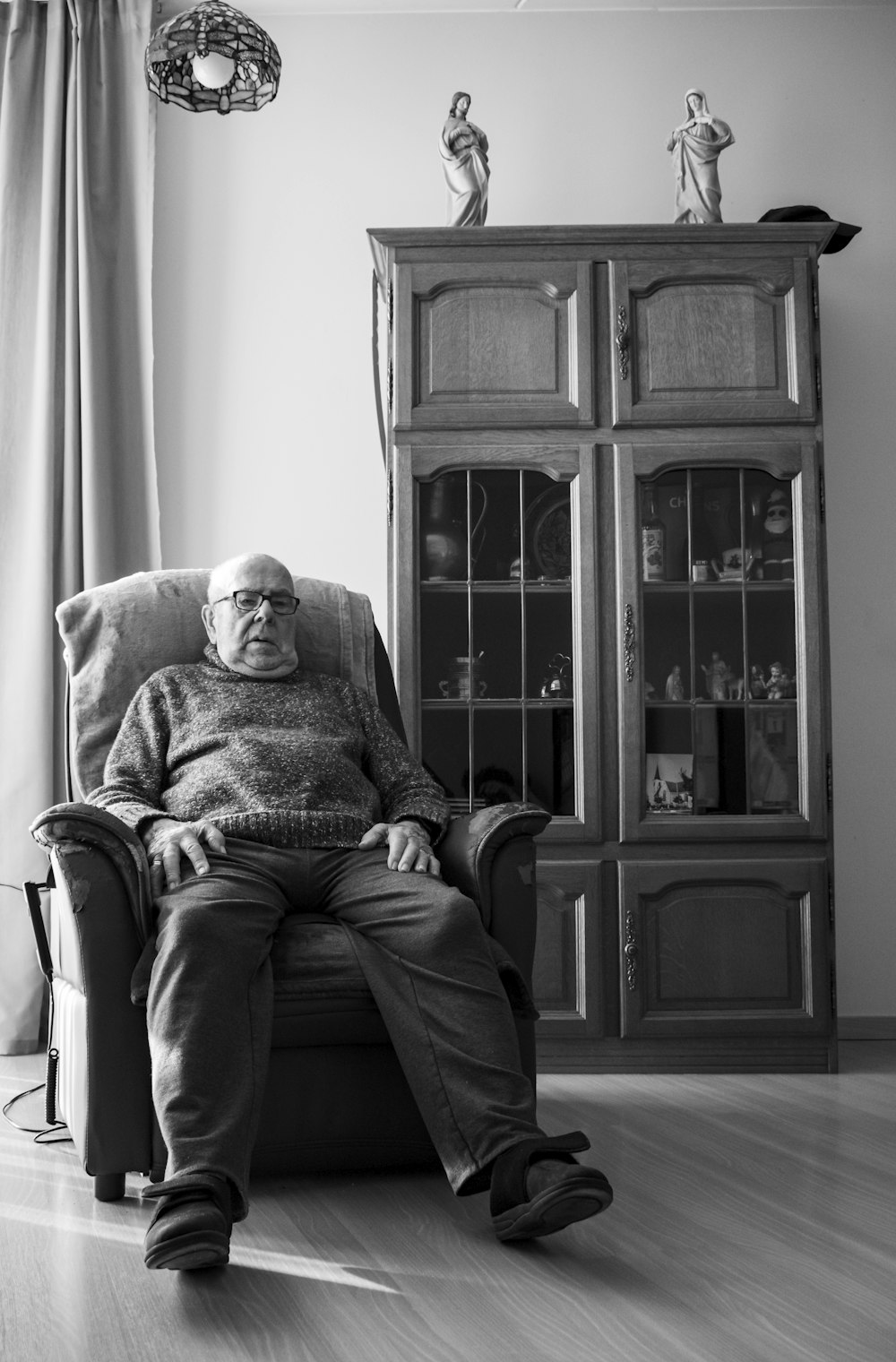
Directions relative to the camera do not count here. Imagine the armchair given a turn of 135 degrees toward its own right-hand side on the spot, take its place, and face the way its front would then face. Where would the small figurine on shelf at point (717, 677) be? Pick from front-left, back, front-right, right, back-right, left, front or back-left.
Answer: right

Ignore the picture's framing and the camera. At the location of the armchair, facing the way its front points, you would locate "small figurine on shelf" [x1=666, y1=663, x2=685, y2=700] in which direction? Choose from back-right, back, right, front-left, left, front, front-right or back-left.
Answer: back-left

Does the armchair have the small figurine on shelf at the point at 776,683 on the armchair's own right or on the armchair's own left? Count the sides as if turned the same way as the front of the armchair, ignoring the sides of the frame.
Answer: on the armchair's own left

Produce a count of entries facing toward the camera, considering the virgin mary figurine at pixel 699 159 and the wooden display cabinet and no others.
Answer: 2

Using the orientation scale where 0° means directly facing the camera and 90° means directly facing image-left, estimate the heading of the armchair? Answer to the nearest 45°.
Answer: approximately 0°

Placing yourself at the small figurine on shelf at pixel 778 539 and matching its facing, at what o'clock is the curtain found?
The curtain is roughly at 3 o'clock from the small figurine on shelf.

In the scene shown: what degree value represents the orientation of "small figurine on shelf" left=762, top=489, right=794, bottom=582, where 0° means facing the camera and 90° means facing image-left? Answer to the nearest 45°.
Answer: approximately 0°
